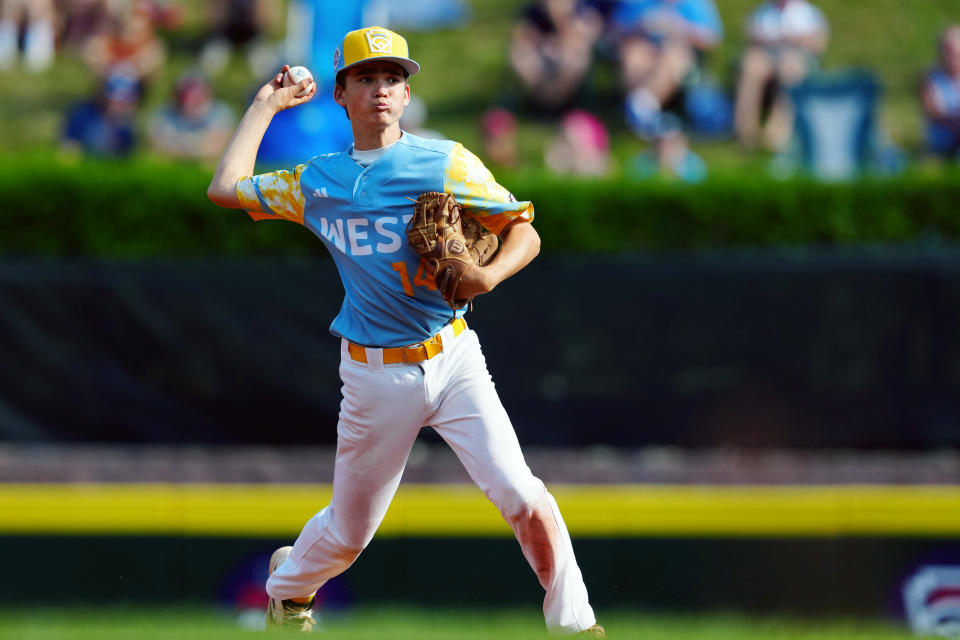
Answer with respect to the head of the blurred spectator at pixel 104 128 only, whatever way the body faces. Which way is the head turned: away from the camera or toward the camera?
toward the camera

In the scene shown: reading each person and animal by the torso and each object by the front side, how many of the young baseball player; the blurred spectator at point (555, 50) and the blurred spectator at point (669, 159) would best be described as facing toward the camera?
3

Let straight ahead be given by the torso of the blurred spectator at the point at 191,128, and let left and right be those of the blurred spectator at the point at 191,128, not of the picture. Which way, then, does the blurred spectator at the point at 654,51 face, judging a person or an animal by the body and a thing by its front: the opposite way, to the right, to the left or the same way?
the same way

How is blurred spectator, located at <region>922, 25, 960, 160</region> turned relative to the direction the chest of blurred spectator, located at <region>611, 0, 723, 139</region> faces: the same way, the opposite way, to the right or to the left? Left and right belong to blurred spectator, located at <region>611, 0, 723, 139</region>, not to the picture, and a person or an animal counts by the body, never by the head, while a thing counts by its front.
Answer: the same way

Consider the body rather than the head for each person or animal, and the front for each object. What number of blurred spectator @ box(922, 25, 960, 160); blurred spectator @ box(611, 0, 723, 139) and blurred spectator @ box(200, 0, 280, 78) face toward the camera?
3

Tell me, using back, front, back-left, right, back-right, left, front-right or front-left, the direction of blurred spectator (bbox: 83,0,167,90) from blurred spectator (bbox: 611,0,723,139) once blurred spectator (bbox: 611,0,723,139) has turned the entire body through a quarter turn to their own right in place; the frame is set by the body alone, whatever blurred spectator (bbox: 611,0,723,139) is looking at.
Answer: front

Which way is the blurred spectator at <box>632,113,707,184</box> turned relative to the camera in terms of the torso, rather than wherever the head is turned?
toward the camera

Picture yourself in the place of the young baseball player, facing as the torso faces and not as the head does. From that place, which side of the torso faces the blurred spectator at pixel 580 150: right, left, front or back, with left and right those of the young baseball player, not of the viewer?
back

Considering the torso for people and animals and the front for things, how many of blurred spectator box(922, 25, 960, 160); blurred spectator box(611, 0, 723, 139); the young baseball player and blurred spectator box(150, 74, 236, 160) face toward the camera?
4

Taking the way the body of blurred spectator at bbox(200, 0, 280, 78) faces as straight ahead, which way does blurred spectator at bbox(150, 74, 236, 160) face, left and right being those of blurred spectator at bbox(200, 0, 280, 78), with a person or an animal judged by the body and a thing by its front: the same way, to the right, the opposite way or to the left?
the same way

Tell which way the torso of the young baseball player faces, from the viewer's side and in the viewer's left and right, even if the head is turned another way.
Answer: facing the viewer

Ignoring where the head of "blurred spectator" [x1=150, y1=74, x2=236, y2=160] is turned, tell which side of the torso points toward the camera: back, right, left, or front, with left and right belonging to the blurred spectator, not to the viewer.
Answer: front

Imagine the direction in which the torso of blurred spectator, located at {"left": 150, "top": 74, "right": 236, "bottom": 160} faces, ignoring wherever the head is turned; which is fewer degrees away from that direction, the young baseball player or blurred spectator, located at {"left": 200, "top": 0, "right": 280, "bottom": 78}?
the young baseball player

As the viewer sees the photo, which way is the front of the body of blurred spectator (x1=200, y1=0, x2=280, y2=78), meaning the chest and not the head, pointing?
toward the camera

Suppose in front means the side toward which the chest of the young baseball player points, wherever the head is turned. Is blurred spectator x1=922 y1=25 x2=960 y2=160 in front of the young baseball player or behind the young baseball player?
behind

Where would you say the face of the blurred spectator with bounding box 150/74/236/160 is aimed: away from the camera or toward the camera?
toward the camera
